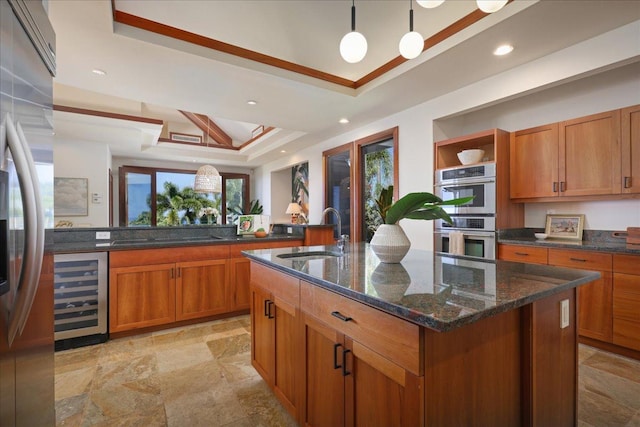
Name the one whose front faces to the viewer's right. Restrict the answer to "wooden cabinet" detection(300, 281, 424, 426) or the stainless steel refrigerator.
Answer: the stainless steel refrigerator

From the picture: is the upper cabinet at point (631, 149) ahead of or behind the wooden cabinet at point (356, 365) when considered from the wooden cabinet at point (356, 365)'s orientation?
behind

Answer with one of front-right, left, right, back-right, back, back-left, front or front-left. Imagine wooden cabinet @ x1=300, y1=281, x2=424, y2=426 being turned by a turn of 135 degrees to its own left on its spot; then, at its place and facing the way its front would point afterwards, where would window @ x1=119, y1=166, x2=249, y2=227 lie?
back-left

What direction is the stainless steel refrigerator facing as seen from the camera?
to the viewer's right

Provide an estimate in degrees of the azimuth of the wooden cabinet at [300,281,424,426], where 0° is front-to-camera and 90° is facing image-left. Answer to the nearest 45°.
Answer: approximately 45°

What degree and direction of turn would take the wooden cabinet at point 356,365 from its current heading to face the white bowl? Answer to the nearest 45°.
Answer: approximately 180°

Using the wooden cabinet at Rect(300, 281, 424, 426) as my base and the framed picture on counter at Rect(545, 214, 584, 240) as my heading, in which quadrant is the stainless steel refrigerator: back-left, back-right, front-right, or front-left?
back-left
